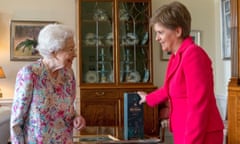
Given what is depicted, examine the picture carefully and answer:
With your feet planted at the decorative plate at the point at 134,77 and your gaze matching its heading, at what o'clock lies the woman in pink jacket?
The woman in pink jacket is roughly at 12 o'clock from the decorative plate.

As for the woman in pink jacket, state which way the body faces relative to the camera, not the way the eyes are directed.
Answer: to the viewer's left

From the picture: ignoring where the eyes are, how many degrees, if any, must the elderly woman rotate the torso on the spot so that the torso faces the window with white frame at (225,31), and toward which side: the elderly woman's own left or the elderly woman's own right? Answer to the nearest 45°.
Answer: approximately 90° to the elderly woman's own left

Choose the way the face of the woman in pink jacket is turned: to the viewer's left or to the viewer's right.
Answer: to the viewer's left

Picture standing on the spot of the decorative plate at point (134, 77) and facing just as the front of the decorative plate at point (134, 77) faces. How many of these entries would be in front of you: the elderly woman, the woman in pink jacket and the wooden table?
3

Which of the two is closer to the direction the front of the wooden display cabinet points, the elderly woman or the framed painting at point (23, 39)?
the elderly woman

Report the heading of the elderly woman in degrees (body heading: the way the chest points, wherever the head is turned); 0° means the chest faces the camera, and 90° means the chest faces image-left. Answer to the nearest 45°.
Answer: approximately 315°

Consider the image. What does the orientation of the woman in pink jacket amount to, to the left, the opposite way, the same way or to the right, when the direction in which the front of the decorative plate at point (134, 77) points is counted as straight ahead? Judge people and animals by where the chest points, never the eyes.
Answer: to the right

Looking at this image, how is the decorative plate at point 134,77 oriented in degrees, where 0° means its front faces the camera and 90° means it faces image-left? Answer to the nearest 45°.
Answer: approximately 0°

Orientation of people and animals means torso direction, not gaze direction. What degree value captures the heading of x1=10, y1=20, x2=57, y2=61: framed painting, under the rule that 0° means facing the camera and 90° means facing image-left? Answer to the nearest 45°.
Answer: approximately 0°

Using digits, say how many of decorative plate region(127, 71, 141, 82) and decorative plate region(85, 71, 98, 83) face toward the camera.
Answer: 2

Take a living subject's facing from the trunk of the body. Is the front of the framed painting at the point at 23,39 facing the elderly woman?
yes

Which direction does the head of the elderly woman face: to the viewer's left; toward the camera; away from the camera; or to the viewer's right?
to the viewer's right
